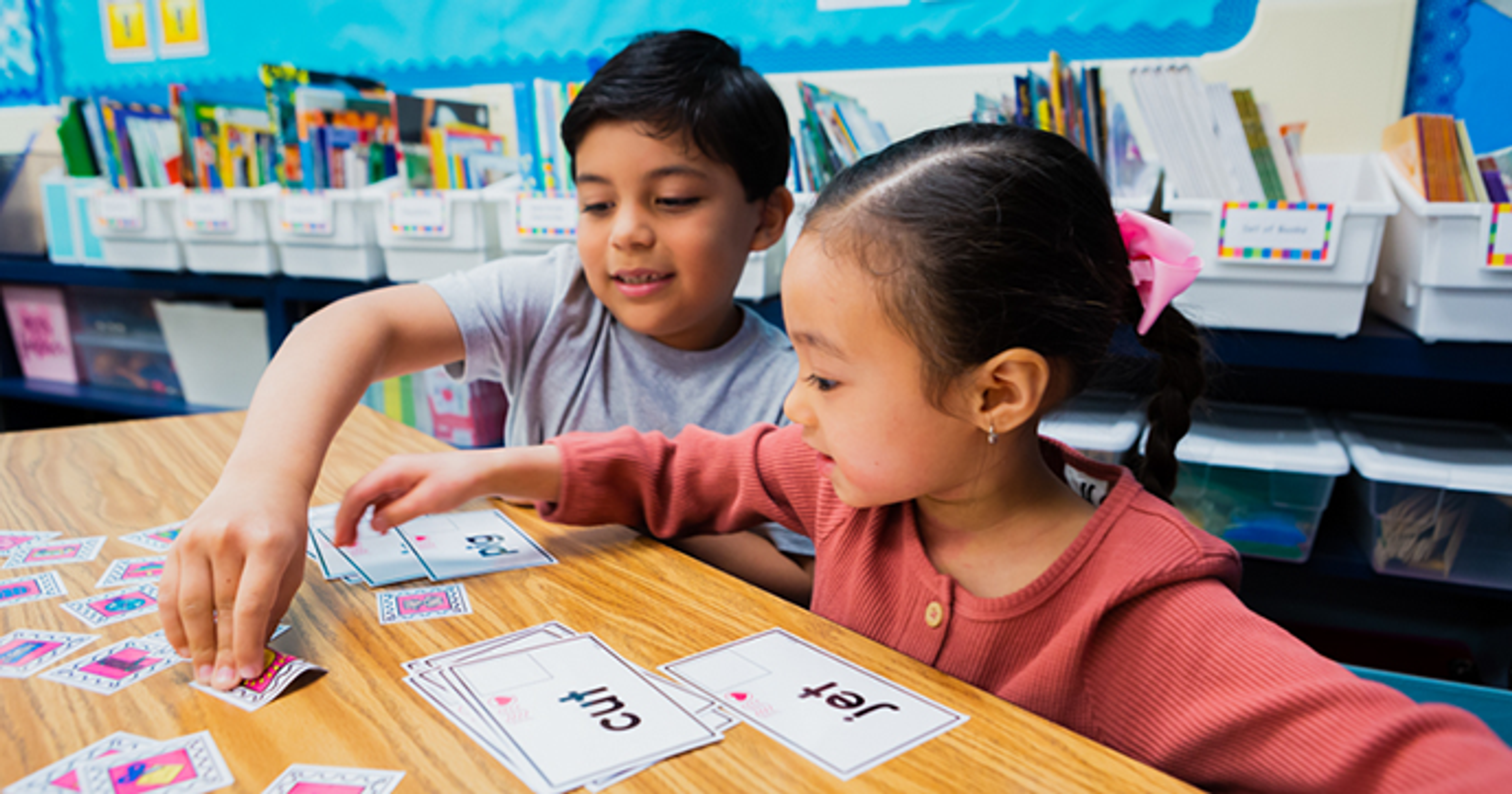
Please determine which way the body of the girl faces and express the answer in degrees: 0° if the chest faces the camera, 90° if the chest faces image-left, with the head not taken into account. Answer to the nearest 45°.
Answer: approximately 45°

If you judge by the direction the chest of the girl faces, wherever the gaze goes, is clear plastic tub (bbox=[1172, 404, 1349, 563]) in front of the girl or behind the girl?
behind

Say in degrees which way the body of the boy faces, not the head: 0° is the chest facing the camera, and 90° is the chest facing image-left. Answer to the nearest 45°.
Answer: approximately 45°

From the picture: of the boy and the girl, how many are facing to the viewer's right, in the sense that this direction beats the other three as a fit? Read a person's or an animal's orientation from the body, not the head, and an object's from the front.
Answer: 0

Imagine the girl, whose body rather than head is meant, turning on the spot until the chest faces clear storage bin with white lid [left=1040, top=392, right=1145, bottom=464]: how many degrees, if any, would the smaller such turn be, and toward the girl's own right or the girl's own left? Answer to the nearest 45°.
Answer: approximately 135° to the girl's own right

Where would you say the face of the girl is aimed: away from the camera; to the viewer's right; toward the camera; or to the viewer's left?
to the viewer's left

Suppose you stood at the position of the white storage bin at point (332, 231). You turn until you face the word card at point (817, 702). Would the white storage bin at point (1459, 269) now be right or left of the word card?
left

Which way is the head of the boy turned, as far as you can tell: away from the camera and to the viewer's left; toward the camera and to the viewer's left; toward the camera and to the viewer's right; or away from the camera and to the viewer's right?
toward the camera and to the viewer's left

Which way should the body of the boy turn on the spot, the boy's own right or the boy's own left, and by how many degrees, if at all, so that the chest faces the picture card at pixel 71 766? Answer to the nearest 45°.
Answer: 0° — they already face it

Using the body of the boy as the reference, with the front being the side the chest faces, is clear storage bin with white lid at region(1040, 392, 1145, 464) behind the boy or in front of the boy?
behind
